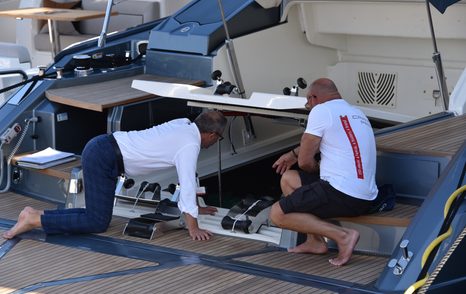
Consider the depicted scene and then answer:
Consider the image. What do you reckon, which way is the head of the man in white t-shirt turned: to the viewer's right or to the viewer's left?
to the viewer's left

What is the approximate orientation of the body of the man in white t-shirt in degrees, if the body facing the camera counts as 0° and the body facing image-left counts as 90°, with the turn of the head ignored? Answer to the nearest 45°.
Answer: approximately 135°

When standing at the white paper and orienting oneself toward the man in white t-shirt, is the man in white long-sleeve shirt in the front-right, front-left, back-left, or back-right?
front-right

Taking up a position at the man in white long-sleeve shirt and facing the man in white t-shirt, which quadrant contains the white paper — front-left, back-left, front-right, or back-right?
back-left

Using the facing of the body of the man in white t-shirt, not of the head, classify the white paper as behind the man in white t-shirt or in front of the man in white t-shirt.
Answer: in front

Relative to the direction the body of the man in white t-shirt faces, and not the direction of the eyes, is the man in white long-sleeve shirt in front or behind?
in front
